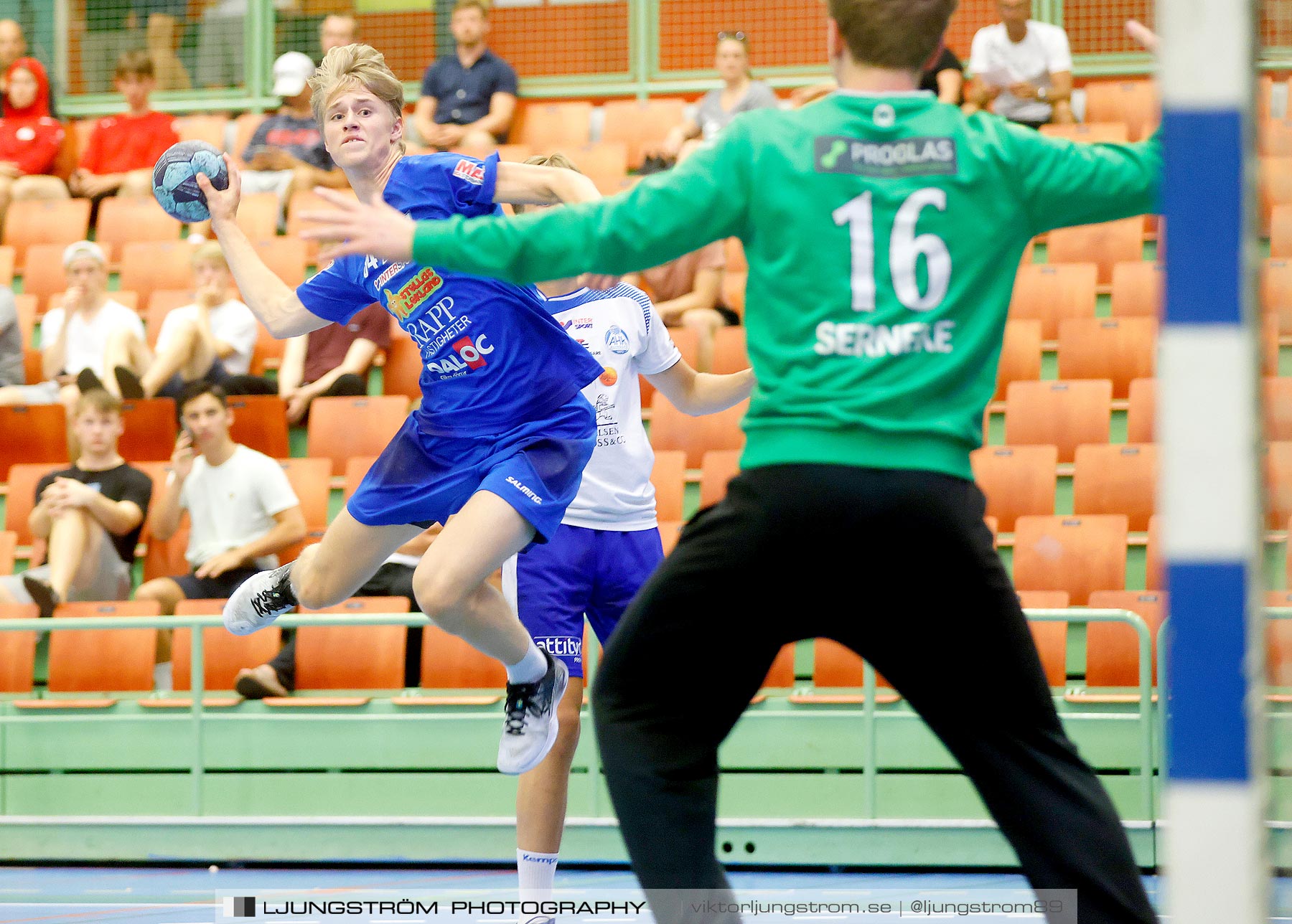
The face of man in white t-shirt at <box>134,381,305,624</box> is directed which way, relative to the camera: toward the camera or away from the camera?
toward the camera

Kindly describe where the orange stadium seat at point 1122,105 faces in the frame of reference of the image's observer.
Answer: facing the viewer

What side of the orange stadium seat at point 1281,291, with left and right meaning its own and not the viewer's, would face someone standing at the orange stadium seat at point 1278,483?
front

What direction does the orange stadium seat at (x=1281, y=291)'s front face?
toward the camera

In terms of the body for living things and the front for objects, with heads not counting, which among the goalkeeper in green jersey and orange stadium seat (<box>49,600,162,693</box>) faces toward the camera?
the orange stadium seat

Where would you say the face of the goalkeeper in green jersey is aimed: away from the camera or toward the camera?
away from the camera

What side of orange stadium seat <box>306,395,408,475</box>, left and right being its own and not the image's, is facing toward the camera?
front

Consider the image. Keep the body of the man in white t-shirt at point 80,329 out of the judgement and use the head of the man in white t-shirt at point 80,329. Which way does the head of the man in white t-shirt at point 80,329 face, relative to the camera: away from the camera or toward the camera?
toward the camera

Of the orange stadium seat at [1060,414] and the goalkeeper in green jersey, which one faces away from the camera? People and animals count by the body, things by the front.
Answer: the goalkeeper in green jersey

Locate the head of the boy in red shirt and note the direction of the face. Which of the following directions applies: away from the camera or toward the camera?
toward the camera

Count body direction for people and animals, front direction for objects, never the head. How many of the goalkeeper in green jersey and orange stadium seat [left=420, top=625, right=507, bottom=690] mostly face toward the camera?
1
